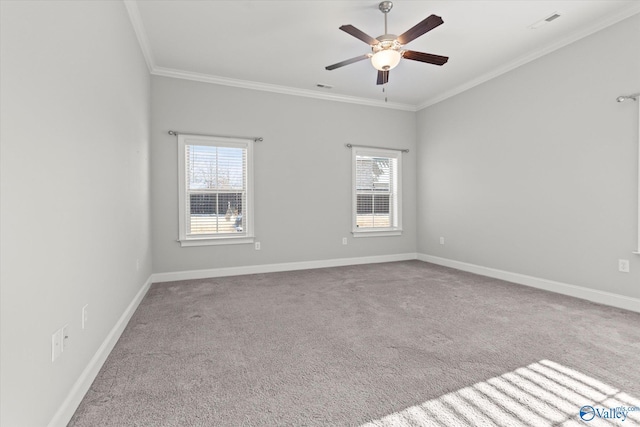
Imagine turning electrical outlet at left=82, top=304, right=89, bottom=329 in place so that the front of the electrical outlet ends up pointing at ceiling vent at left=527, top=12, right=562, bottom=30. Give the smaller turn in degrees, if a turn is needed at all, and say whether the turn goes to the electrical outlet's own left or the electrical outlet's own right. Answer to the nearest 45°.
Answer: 0° — it already faces it

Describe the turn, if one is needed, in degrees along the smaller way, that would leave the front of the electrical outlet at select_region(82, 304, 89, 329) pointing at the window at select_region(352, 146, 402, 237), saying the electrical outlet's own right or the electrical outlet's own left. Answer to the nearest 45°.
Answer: approximately 45° to the electrical outlet's own left

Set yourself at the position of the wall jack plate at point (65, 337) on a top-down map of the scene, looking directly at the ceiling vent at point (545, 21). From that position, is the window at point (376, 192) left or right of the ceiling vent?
left

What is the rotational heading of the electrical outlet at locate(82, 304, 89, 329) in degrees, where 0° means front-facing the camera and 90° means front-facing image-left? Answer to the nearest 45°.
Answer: approximately 270°
